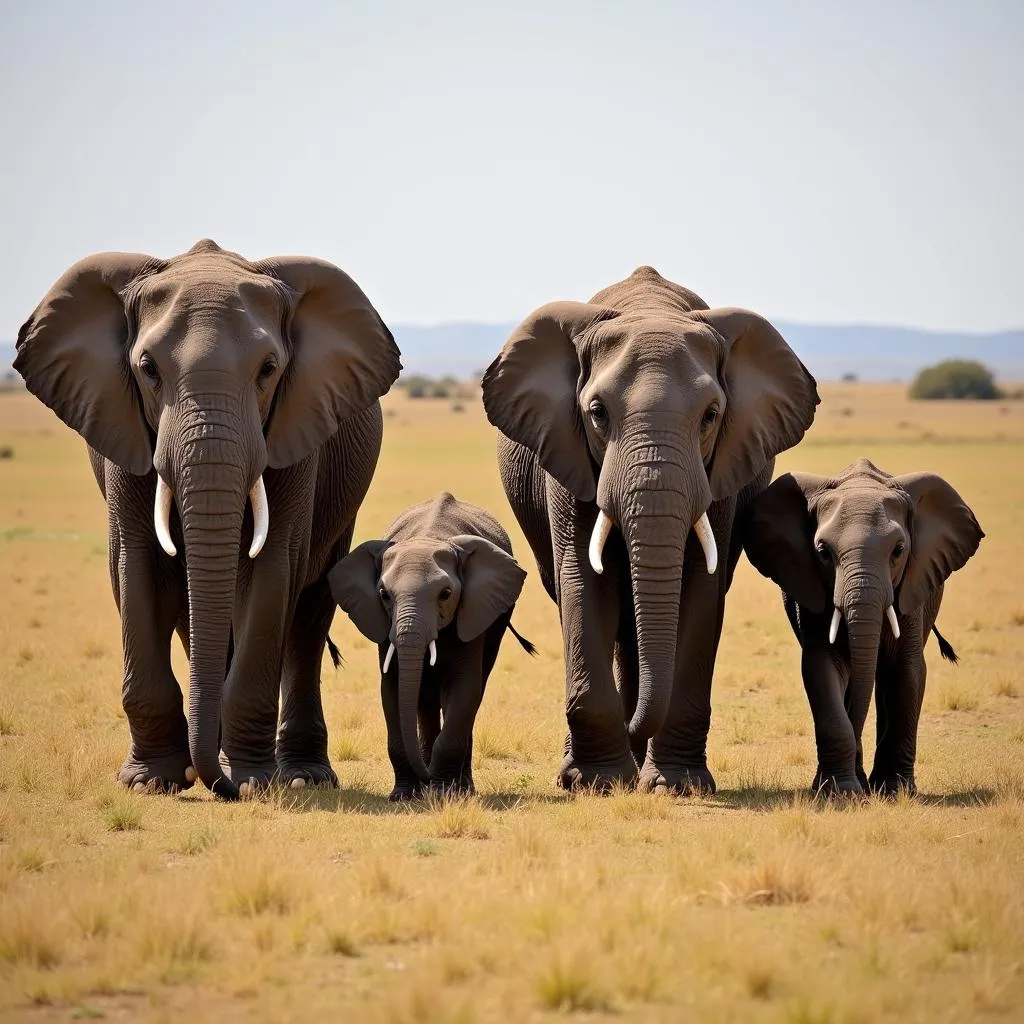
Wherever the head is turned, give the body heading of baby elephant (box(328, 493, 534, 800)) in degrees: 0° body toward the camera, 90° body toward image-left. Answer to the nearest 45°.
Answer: approximately 0°

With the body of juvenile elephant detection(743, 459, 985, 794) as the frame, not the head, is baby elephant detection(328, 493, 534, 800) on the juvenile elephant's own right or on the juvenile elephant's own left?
on the juvenile elephant's own right

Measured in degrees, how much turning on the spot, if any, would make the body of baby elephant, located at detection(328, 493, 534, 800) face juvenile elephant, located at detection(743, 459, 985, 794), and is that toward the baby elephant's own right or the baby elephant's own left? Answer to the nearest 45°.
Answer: approximately 90° to the baby elephant's own left

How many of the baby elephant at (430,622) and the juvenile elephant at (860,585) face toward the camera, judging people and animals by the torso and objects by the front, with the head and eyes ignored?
2
